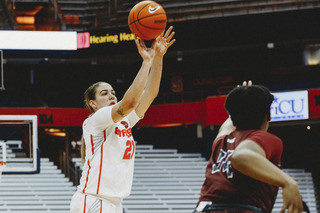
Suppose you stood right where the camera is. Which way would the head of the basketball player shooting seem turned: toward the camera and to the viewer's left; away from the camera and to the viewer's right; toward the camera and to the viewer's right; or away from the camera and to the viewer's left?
toward the camera and to the viewer's right

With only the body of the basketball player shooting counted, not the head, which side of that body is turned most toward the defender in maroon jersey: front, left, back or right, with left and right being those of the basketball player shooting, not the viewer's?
front

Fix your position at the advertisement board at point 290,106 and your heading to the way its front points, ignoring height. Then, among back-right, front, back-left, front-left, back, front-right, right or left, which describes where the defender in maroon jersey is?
front

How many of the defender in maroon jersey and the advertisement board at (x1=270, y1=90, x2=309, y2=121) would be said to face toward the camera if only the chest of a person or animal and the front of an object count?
1

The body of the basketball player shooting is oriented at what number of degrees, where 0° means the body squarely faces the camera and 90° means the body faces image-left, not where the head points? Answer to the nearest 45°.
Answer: approximately 315°

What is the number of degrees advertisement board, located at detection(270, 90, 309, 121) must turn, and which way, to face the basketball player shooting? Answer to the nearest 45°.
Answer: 0° — it already faces them

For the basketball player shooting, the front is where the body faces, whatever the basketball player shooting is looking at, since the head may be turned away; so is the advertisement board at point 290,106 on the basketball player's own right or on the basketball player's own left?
on the basketball player's own left

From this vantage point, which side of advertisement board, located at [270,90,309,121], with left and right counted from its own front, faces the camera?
front

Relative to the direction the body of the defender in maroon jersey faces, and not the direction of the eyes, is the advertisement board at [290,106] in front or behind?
in front
